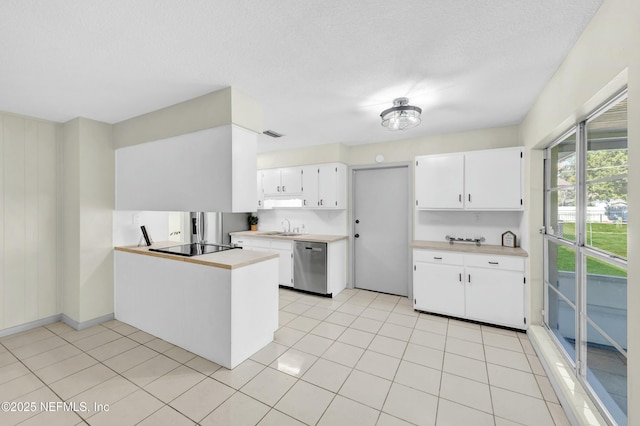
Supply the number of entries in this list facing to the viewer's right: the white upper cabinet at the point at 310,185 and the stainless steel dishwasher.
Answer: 0

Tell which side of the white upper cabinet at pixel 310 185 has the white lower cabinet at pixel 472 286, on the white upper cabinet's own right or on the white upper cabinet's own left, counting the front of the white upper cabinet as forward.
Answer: on the white upper cabinet's own left

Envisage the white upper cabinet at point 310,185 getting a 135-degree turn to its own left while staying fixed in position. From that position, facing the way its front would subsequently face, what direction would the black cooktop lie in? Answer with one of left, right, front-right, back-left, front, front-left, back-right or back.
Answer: back-right

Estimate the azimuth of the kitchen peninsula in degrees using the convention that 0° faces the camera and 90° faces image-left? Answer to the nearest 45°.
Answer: approximately 225°

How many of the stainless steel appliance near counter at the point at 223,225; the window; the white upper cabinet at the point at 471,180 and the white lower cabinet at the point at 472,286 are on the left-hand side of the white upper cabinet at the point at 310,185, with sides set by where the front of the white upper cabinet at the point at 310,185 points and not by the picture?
3

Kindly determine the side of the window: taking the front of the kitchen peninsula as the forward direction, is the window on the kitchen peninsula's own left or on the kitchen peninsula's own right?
on the kitchen peninsula's own right

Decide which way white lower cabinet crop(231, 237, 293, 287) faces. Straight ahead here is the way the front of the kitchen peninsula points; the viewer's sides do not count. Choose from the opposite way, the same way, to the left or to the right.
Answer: the opposite way

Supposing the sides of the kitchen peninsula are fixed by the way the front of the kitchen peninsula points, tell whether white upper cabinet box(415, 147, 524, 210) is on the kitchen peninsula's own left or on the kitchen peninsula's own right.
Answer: on the kitchen peninsula's own right

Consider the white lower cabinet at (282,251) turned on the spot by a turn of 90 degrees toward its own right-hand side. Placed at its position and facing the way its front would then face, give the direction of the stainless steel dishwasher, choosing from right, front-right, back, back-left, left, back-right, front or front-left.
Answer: back

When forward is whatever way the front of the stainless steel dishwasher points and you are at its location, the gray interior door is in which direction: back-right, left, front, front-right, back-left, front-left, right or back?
back-left

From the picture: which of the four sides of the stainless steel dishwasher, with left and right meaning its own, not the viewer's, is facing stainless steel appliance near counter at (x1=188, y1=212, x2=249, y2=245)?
right

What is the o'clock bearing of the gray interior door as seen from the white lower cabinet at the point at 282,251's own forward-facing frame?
The gray interior door is roughly at 8 o'clock from the white lower cabinet.

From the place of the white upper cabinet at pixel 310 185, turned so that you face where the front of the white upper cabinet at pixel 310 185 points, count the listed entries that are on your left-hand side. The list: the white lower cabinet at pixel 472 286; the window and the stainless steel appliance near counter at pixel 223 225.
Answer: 2

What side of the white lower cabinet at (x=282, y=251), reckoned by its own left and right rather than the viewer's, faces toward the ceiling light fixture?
left

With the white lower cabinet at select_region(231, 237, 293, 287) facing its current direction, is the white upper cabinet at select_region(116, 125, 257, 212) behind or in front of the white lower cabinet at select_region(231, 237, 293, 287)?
in front
